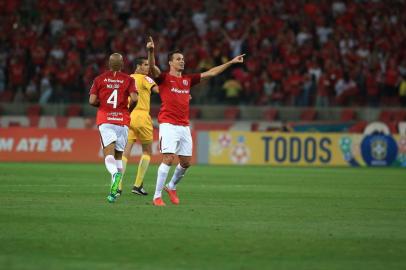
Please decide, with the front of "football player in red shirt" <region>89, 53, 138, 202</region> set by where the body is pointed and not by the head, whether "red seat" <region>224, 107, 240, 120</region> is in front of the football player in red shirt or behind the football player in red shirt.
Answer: in front

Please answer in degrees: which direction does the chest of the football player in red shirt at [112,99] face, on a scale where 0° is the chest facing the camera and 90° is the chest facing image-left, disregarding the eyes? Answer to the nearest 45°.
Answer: approximately 180°

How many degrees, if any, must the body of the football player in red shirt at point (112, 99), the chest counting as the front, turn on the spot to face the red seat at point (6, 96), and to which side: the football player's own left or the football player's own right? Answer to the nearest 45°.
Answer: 0° — they already face it

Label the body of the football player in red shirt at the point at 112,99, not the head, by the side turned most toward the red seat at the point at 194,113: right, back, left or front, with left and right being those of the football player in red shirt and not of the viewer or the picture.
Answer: front

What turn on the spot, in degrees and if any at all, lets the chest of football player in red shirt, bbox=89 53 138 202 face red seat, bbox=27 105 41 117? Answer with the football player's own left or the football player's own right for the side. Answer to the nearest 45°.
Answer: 0° — they already face it

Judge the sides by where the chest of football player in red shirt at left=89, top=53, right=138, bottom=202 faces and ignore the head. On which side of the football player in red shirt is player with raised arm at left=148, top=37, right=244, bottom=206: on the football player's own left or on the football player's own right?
on the football player's own right

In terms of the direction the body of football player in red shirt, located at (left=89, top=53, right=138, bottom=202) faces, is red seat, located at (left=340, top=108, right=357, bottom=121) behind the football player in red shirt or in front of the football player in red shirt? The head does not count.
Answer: in front

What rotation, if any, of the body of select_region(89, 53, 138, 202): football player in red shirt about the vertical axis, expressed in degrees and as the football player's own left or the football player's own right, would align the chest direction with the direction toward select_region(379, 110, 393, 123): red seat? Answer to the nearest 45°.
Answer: approximately 45° to the football player's own right
